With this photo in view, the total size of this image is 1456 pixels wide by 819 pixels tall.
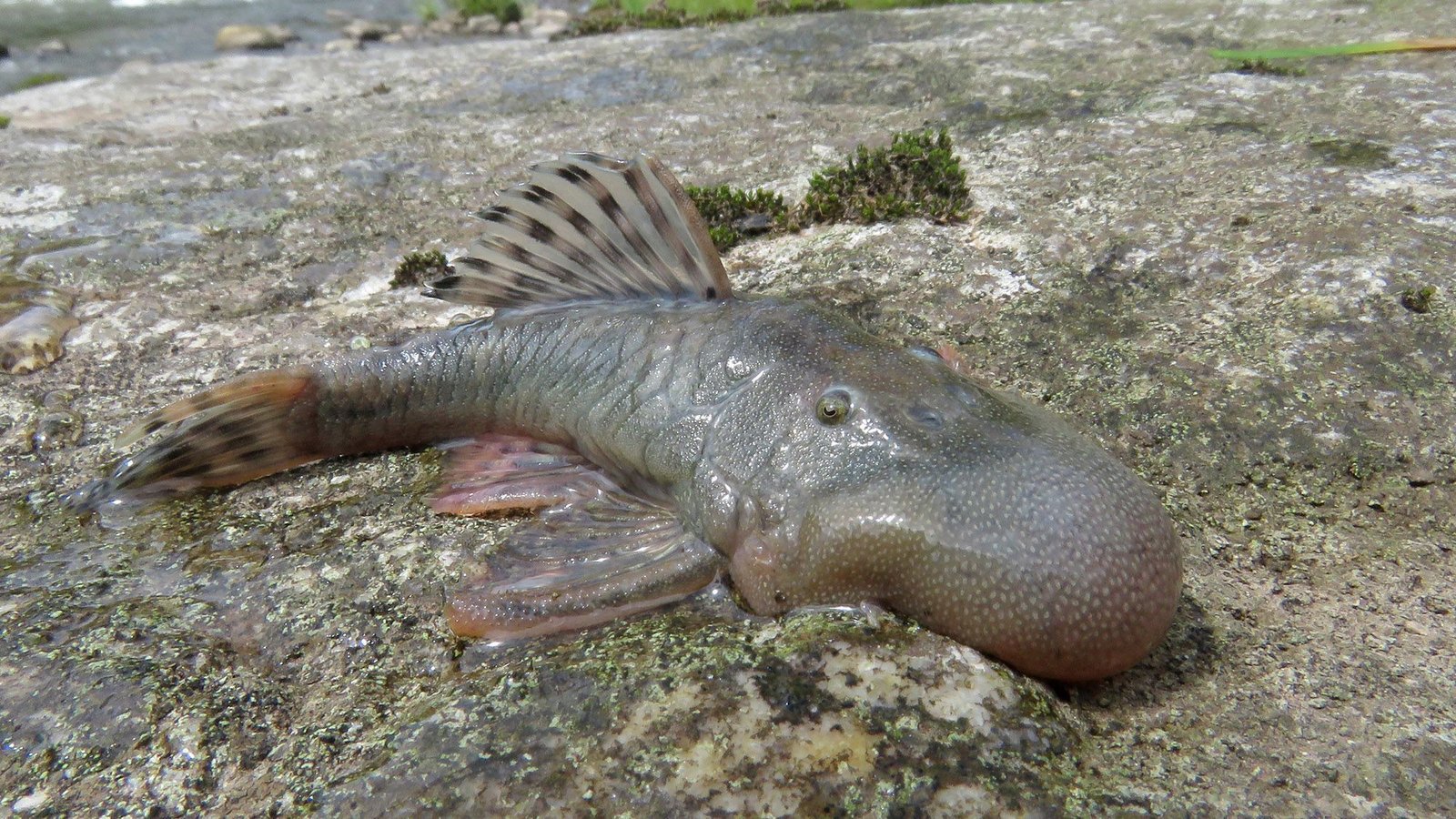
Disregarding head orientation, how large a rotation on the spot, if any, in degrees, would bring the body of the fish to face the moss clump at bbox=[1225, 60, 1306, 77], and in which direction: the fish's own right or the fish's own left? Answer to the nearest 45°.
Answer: approximately 90° to the fish's own left

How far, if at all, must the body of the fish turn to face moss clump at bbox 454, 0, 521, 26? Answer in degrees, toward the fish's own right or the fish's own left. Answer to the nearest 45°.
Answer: approximately 135° to the fish's own left

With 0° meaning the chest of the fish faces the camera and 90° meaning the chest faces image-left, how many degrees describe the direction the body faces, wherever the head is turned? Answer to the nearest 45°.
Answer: approximately 315°

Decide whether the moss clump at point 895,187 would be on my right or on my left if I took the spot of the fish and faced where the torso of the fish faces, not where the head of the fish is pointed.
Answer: on my left

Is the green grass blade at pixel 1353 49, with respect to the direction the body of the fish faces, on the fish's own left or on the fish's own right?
on the fish's own left

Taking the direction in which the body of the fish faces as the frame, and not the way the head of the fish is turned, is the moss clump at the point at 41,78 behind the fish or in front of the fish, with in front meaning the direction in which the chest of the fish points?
behind

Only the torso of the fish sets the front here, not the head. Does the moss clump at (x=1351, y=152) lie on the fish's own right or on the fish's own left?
on the fish's own left

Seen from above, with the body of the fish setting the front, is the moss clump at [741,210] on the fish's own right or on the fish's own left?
on the fish's own left

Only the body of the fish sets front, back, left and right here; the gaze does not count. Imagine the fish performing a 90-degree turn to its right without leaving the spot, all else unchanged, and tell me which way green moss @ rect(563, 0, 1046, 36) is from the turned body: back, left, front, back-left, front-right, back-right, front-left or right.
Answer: back-right

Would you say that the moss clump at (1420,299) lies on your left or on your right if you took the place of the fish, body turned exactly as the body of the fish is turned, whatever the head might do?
on your left
